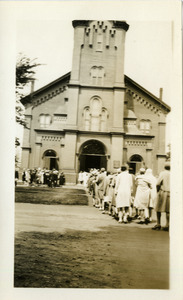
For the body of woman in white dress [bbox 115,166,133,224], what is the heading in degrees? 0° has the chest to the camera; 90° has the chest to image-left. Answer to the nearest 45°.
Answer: approximately 180°
